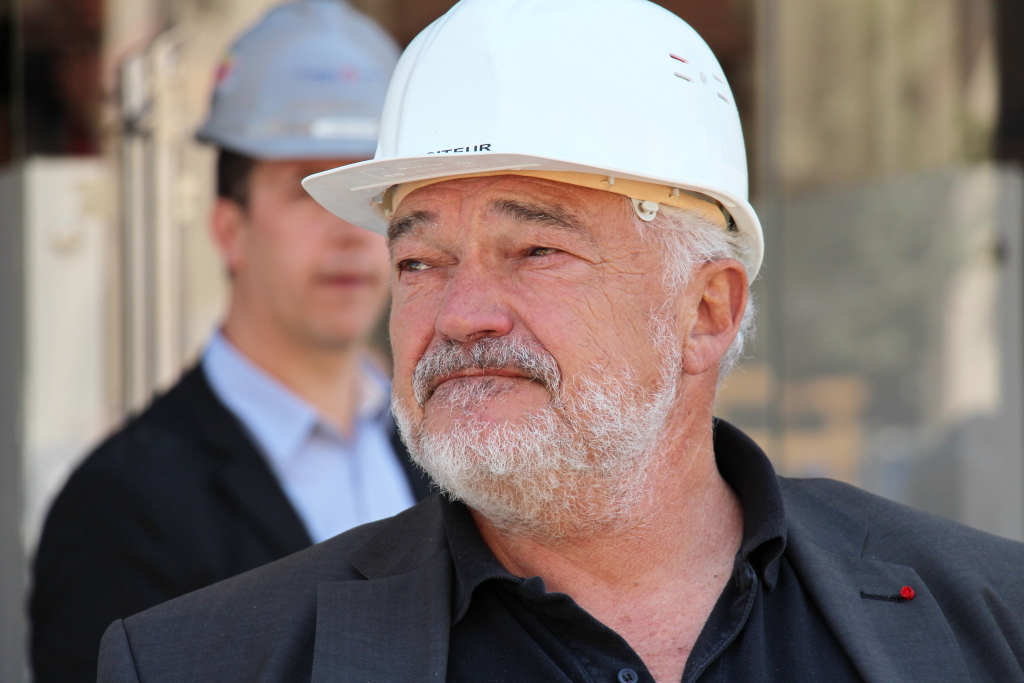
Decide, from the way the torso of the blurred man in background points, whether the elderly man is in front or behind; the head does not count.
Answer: in front

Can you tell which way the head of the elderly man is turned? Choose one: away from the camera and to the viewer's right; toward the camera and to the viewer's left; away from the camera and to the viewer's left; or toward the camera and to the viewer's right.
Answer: toward the camera and to the viewer's left

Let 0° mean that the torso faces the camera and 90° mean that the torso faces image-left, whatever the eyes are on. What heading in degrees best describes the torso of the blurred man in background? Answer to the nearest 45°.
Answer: approximately 315°
